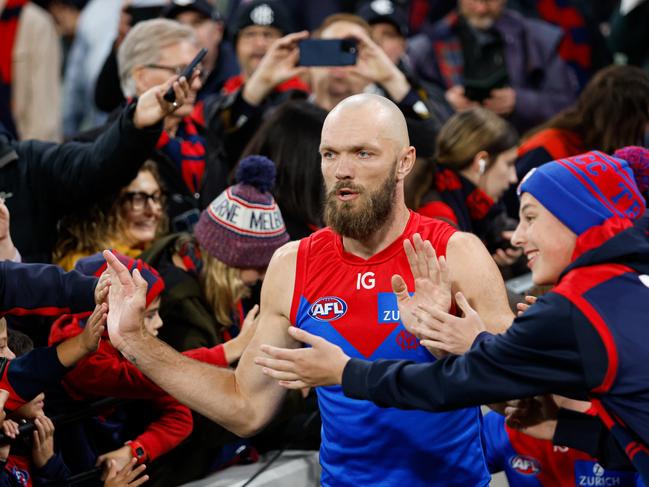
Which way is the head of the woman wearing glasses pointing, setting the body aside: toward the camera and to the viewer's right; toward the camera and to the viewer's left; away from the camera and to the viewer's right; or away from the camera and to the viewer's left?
toward the camera and to the viewer's right

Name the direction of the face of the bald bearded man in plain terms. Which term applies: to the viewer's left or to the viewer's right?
to the viewer's left

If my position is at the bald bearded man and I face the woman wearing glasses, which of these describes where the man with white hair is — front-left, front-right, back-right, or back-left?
front-right

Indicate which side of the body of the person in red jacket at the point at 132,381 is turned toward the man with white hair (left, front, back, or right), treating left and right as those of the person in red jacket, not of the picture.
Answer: left

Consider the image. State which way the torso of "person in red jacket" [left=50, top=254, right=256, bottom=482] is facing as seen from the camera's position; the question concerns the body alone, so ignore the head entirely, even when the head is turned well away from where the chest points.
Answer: to the viewer's right

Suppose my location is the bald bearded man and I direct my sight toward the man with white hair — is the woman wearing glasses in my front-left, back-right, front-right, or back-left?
front-left

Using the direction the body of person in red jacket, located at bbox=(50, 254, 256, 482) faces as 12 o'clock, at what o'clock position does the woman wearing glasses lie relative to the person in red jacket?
The woman wearing glasses is roughly at 9 o'clock from the person in red jacket.

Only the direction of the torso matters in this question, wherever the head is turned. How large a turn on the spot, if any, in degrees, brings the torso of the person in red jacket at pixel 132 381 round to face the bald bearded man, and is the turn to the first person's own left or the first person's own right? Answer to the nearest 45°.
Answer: approximately 45° to the first person's own right

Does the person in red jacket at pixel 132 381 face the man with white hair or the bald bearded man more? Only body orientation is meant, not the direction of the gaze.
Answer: the bald bearded man

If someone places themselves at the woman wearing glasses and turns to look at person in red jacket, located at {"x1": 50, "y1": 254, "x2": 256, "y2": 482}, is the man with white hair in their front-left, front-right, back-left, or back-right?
back-left
